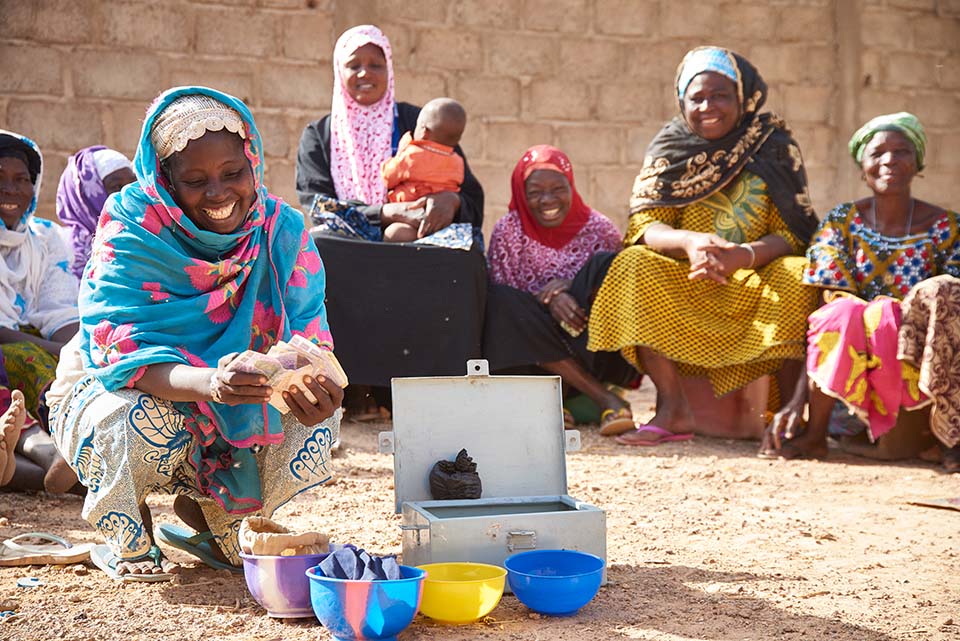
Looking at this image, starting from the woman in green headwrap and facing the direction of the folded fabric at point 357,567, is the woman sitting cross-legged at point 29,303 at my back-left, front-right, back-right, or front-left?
front-right

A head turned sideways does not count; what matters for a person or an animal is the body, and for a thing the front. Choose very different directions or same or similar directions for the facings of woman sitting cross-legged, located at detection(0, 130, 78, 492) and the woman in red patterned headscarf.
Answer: same or similar directions

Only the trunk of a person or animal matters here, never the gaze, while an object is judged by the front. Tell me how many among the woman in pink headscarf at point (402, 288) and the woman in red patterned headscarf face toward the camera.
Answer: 2

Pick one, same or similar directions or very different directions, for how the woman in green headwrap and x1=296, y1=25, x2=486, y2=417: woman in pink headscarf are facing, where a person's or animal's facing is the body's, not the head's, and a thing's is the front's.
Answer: same or similar directions

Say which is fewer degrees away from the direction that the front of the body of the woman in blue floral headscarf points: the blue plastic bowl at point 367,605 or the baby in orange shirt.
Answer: the blue plastic bowl

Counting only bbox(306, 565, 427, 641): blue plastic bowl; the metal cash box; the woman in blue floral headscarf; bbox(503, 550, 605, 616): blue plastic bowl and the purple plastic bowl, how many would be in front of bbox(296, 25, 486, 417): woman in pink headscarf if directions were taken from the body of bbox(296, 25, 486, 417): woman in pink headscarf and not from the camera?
5

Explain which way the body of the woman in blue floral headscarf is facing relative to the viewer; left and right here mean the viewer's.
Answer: facing the viewer and to the right of the viewer

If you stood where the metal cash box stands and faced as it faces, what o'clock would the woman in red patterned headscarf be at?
The woman in red patterned headscarf is roughly at 6 o'clock from the metal cash box.

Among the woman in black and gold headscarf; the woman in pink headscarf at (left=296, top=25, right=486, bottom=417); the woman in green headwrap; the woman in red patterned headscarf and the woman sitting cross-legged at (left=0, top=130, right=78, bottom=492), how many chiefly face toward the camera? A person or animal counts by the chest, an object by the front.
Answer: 5

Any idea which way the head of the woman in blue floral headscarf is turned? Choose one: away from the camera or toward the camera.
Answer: toward the camera

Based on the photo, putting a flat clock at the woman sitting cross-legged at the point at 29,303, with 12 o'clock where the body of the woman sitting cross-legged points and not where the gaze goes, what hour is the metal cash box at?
The metal cash box is roughly at 11 o'clock from the woman sitting cross-legged.

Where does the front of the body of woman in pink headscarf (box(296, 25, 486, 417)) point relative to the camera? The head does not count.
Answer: toward the camera

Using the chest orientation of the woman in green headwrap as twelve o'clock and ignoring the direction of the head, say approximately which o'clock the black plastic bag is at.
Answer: The black plastic bag is roughly at 1 o'clock from the woman in green headwrap.

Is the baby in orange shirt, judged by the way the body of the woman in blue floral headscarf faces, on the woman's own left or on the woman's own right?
on the woman's own left

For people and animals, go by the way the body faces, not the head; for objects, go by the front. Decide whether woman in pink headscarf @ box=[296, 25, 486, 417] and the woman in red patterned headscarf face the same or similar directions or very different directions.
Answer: same or similar directions

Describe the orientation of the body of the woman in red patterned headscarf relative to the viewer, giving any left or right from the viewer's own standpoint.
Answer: facing the viewer

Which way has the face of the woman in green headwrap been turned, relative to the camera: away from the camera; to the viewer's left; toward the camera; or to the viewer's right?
toward the camera

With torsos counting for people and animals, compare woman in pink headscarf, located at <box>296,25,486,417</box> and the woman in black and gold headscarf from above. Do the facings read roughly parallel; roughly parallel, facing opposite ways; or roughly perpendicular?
roughly parallel

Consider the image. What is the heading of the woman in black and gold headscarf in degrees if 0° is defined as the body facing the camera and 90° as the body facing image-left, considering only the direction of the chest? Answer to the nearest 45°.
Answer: approximately 0°
